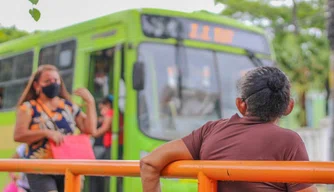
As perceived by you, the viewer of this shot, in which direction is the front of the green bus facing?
facing the viewer and to the right of the viewer

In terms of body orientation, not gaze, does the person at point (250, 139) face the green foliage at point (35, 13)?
no

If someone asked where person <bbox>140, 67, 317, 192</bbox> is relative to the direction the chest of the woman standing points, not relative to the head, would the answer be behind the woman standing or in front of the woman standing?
in front

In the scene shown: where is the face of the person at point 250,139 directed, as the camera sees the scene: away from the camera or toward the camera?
away from the camera

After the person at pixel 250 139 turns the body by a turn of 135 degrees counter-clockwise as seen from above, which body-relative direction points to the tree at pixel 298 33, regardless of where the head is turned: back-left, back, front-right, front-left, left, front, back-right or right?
back-right

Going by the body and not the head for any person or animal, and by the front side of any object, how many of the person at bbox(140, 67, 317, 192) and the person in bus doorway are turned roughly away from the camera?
1

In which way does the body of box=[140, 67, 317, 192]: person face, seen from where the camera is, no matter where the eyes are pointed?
away from the camera
